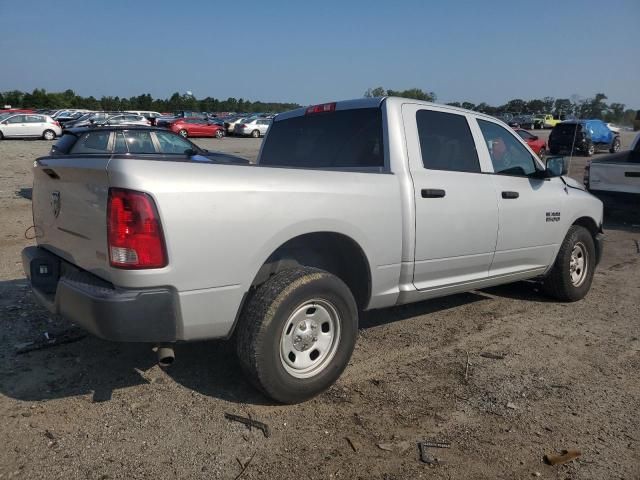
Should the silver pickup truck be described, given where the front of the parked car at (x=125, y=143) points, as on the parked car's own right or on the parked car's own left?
on the parked car's own right

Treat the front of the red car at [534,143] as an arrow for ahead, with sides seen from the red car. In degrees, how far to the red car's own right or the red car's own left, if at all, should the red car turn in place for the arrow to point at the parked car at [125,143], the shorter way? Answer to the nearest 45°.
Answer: approximately 135° to the red car's own right

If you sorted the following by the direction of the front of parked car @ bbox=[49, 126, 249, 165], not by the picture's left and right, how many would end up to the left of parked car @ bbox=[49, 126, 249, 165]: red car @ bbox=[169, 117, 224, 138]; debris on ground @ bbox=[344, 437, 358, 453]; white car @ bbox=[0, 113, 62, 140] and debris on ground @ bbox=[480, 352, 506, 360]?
2

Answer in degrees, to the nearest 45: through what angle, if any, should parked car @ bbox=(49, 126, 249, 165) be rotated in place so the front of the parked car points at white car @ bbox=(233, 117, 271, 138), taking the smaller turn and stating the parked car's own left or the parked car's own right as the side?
approximately 90° to the parked car's own left

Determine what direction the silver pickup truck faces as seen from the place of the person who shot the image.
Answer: facing away from the viewer and to the right of the viewer
